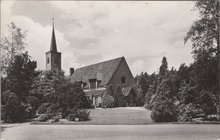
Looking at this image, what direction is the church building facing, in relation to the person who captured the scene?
facing the viewer and to the right of the viewer

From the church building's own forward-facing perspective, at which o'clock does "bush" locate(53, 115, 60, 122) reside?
The bush is roughly at 2 o'clock from the church building.

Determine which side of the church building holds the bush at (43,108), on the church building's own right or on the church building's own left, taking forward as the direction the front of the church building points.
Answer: on the church building's own right

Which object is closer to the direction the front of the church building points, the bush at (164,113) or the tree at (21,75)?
the bush

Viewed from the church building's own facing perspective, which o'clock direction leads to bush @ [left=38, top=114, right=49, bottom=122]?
The bush is roughly at 2 o'clock from the church building.

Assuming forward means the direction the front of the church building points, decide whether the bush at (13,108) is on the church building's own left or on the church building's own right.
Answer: on the church building's own right

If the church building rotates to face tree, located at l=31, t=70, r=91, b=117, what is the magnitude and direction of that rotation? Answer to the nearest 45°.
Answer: approximately 45° to its right

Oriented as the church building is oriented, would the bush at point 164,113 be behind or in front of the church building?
in front

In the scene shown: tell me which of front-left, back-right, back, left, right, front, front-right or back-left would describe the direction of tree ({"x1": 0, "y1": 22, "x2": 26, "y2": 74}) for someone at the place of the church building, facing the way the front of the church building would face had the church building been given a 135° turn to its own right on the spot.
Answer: front-left

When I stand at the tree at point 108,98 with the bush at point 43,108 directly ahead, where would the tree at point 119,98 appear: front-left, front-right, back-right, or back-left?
back-left
